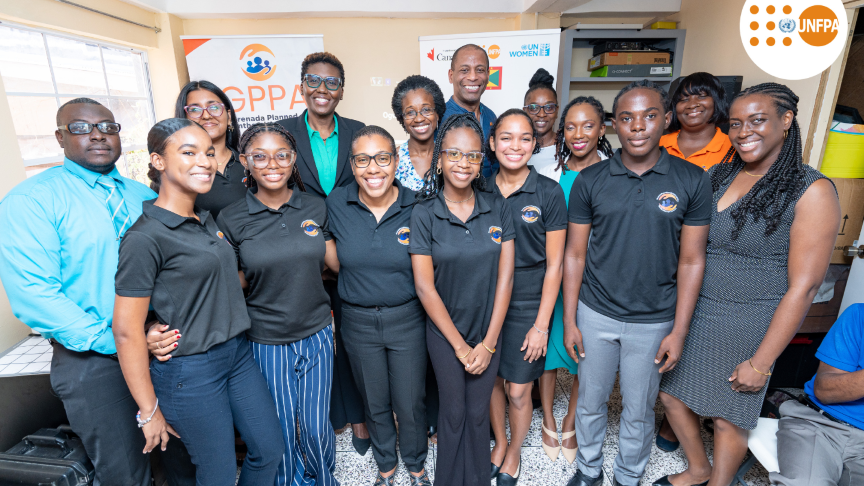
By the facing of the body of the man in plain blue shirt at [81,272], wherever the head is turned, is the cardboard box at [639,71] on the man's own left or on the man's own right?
on the man's own left

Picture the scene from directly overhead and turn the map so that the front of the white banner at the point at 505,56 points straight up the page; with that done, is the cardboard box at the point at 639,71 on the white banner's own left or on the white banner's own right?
on the white banner's own left

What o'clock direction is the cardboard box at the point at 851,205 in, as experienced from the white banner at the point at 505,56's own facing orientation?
The cardboard box is roughly at 10 o'clock from the white banner.

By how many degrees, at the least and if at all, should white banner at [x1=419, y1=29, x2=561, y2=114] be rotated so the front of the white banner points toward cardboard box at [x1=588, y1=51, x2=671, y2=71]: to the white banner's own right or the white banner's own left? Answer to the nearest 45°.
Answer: approximately 90° to the white banner's own left

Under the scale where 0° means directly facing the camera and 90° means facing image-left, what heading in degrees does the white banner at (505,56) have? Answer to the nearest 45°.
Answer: approximately 0°

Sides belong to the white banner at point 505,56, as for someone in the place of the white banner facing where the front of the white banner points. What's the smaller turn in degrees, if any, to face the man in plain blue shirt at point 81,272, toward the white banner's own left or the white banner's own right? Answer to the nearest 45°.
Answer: approximately 45° to the white banner's own right

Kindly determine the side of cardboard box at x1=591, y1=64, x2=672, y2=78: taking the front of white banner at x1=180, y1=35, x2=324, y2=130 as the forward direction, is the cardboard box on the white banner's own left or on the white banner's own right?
on the white banner's own left

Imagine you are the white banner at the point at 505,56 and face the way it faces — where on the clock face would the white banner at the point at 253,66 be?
the white banner at the point at 253,66 is roughly at 3 o'clock from the white banner at the point at 505,56.

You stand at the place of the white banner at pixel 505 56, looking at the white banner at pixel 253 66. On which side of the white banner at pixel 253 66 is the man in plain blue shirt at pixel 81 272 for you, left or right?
left

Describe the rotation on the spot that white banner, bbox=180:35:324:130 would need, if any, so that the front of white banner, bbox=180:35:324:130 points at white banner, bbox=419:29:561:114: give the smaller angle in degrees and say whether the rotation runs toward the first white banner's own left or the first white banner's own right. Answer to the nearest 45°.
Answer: approximately 45° to the first white banner's own left

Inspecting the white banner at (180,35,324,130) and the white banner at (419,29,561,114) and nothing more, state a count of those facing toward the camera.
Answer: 2
